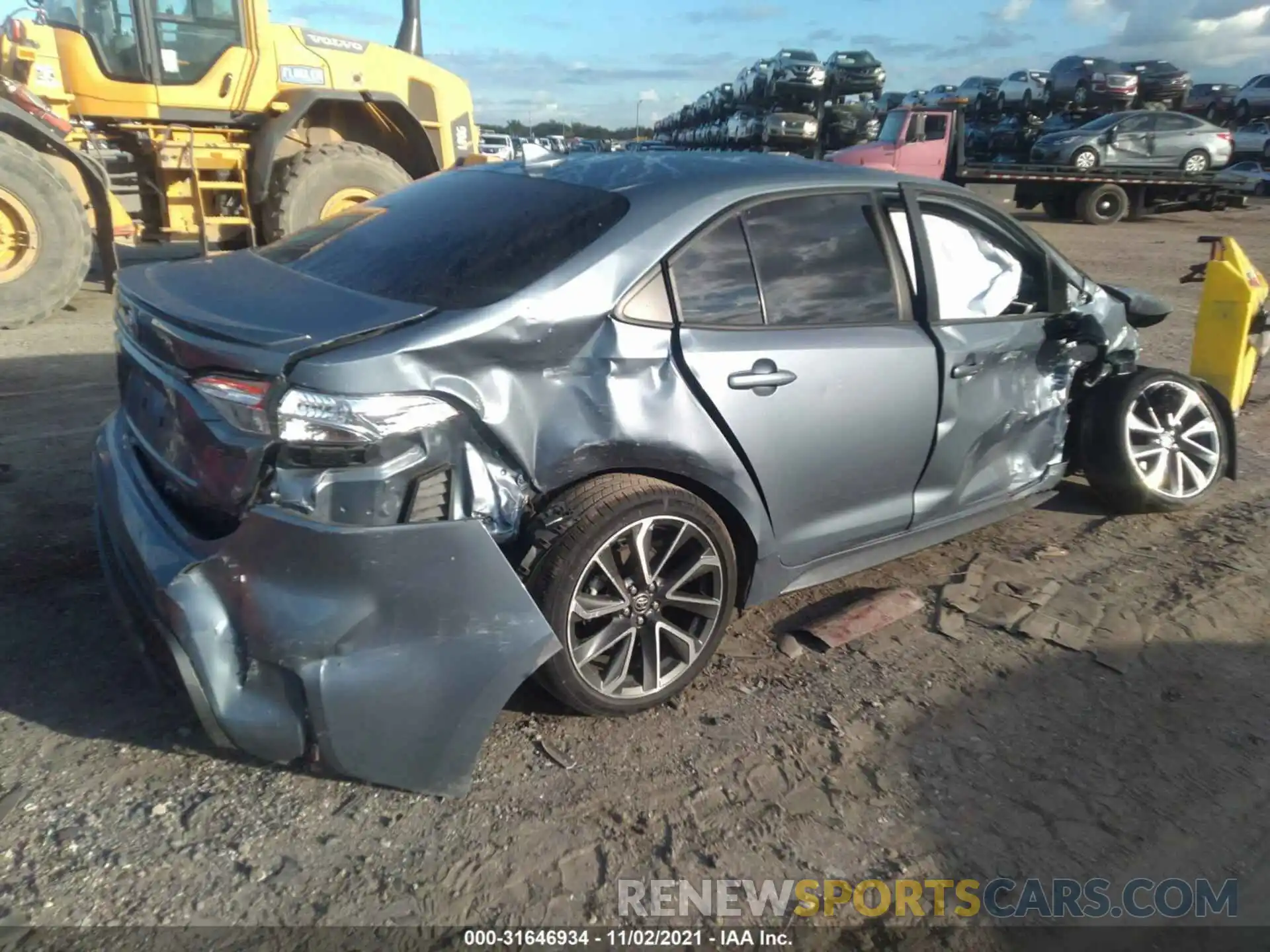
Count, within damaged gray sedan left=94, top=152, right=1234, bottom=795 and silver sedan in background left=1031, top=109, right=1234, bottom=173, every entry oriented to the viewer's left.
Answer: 1

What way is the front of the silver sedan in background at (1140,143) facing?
to the viewer's left

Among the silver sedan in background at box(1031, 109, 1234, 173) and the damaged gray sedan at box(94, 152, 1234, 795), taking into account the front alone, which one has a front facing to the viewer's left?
the silver sedan in background

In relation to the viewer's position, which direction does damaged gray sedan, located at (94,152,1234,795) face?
facing away from the viewer and to the right of the viewer

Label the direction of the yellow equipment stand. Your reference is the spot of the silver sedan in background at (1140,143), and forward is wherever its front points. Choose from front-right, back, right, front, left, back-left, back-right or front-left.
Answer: left

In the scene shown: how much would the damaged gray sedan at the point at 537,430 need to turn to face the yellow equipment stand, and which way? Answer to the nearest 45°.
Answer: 0° — it already faces it

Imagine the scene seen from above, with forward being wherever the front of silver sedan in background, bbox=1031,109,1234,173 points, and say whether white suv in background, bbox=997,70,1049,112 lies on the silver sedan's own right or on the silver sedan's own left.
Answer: on the silver sedan's own right

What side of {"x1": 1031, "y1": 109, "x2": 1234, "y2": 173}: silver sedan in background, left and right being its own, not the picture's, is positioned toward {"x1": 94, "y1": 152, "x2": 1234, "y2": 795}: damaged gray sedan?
left

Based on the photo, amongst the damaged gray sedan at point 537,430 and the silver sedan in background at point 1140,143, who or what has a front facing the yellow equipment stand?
the damaged gray sedan

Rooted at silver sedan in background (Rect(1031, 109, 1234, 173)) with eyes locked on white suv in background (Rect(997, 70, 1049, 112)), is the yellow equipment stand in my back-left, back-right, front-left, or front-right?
back-left

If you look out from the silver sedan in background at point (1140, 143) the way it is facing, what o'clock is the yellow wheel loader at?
The yellow wheel loader is roughly at 10 o'clock from the silver sedan in background.

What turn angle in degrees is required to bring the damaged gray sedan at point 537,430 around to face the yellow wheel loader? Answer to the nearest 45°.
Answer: approximately 90° to its left
